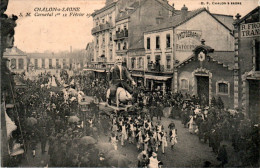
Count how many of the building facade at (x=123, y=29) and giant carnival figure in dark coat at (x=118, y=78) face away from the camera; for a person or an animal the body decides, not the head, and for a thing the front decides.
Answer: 0

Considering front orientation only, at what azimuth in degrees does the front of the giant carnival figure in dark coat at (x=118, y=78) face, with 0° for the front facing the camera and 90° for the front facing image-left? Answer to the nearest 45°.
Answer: approximately 0°

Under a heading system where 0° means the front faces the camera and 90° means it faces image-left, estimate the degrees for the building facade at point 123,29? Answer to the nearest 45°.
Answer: approximately 45°
